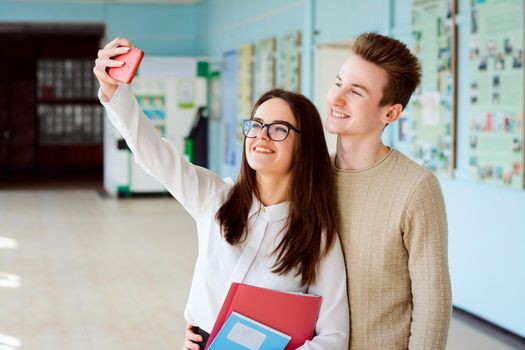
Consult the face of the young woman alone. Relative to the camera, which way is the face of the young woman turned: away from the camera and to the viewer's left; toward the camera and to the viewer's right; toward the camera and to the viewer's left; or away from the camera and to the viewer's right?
toward the camera and to the viewer's left

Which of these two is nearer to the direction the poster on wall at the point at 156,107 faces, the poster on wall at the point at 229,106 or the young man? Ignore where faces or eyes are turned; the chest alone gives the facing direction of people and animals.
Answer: the young man

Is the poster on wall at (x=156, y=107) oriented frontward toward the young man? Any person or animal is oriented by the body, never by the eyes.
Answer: yes

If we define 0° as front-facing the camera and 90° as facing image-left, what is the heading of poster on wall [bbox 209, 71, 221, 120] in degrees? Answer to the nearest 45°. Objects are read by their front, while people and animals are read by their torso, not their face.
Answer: approximately 45°

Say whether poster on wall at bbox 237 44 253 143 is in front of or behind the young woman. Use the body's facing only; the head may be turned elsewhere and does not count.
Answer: behind

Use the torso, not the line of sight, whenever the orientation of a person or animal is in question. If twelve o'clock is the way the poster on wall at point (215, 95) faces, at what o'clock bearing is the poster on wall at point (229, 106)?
the poster on wall at point (229, 106) is roughly at 10 o'clock from the poster on wall at point (215, 95).

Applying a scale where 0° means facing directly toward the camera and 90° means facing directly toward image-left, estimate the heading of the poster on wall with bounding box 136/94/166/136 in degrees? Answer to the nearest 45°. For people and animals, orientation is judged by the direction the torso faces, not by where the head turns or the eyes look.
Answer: approximately 0°

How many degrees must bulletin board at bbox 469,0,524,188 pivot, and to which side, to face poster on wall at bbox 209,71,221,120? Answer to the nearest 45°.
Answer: approximately 90° to its right

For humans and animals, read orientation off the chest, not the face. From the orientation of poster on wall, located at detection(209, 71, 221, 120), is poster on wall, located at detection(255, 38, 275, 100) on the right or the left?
on its left

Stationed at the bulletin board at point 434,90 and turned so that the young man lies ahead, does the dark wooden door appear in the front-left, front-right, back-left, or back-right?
back-right
